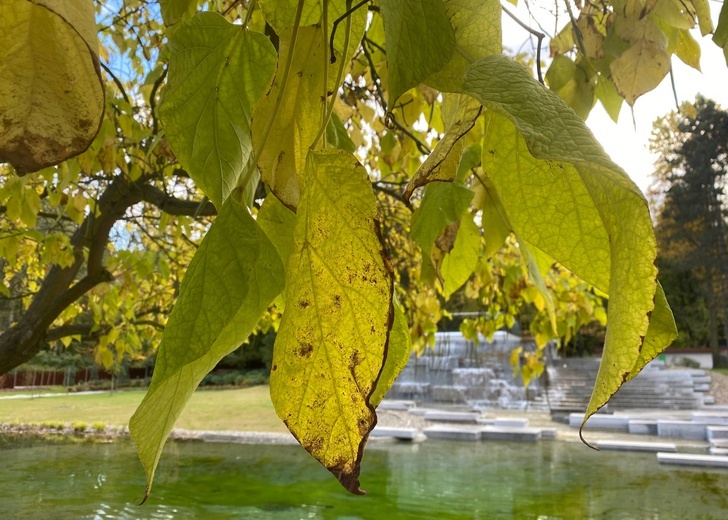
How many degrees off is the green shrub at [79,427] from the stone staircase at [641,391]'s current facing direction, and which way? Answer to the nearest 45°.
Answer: approximately 45° to its right

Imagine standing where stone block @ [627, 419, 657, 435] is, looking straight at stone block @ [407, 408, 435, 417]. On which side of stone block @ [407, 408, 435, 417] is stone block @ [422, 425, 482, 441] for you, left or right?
left

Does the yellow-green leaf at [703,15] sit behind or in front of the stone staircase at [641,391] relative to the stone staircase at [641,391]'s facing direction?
in front

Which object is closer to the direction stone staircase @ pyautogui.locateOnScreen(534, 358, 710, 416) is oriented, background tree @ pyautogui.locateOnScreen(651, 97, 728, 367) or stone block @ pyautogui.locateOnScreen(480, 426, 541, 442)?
the stone block

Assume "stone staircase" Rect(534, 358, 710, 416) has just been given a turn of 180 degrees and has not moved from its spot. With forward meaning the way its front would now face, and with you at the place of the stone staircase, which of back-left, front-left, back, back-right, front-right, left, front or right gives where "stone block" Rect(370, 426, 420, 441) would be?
back-left

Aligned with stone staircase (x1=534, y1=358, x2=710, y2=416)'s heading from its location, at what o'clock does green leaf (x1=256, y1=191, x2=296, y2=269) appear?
The green leaf is roughly at 12 o'clock from the stone staircase.

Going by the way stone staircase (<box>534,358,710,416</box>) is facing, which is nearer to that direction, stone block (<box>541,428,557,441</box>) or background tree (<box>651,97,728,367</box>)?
the stone block

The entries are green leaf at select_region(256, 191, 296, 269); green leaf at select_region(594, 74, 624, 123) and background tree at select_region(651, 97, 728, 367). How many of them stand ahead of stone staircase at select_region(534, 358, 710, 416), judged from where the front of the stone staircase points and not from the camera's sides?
2

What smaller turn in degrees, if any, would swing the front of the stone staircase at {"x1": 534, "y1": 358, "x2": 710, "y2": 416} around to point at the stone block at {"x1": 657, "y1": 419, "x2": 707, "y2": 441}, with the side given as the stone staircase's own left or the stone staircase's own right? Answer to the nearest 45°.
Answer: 0° — it already faces it

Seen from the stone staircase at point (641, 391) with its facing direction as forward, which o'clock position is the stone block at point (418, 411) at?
The stone block is roughly at 2 o'clock from the stone staircase.

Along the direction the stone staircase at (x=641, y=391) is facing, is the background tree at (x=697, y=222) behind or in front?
behind

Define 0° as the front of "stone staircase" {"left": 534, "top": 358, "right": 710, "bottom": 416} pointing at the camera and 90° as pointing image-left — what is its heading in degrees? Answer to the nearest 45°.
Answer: approximately 0°

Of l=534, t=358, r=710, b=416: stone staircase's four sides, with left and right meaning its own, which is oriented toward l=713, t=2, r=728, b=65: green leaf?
front

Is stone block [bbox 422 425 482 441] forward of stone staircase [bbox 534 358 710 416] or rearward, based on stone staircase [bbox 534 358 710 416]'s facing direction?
forward

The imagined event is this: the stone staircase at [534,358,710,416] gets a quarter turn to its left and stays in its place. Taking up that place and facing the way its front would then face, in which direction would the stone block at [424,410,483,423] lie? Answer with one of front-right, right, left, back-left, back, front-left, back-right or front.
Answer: back-right
